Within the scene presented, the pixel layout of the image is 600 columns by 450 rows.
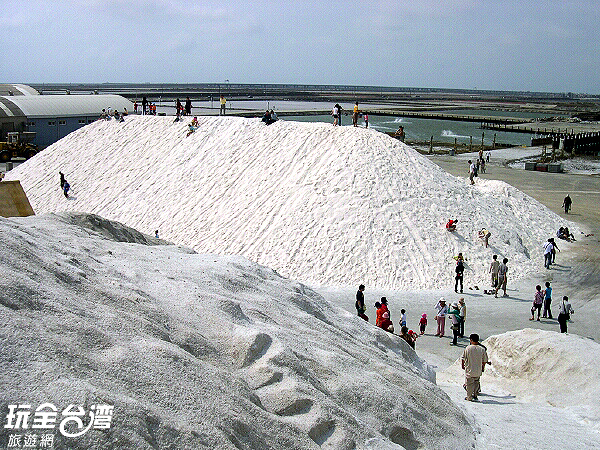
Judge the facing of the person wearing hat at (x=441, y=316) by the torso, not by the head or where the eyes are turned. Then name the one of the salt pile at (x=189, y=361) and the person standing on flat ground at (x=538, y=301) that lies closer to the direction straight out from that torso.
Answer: the salt pile

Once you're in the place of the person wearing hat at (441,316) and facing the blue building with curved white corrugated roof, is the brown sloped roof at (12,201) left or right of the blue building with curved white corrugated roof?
left

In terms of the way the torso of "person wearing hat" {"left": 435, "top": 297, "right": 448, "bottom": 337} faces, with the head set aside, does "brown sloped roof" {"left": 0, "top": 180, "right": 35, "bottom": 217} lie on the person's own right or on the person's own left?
on the person's own right

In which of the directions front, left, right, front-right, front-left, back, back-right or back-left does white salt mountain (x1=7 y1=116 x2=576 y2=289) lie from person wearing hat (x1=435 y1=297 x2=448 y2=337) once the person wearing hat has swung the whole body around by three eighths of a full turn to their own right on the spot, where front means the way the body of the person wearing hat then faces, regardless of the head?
front

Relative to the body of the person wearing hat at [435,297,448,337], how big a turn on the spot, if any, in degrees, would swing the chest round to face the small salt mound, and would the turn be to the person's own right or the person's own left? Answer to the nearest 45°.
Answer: approximately 45° to the person's own left

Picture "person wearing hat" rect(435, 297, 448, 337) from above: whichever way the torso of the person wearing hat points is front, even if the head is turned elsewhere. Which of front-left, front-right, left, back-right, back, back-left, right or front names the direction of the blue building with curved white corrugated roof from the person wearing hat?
back-right

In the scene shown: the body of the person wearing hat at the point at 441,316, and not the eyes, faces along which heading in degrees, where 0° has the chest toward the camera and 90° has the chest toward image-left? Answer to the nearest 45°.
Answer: approximately 0°

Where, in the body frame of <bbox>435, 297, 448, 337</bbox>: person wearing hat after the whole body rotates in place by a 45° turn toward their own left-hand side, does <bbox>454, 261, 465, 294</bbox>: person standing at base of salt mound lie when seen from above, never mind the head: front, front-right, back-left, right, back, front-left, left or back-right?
back-left

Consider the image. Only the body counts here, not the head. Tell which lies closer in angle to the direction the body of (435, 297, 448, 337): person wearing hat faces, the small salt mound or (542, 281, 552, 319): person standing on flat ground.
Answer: the small salt mound
